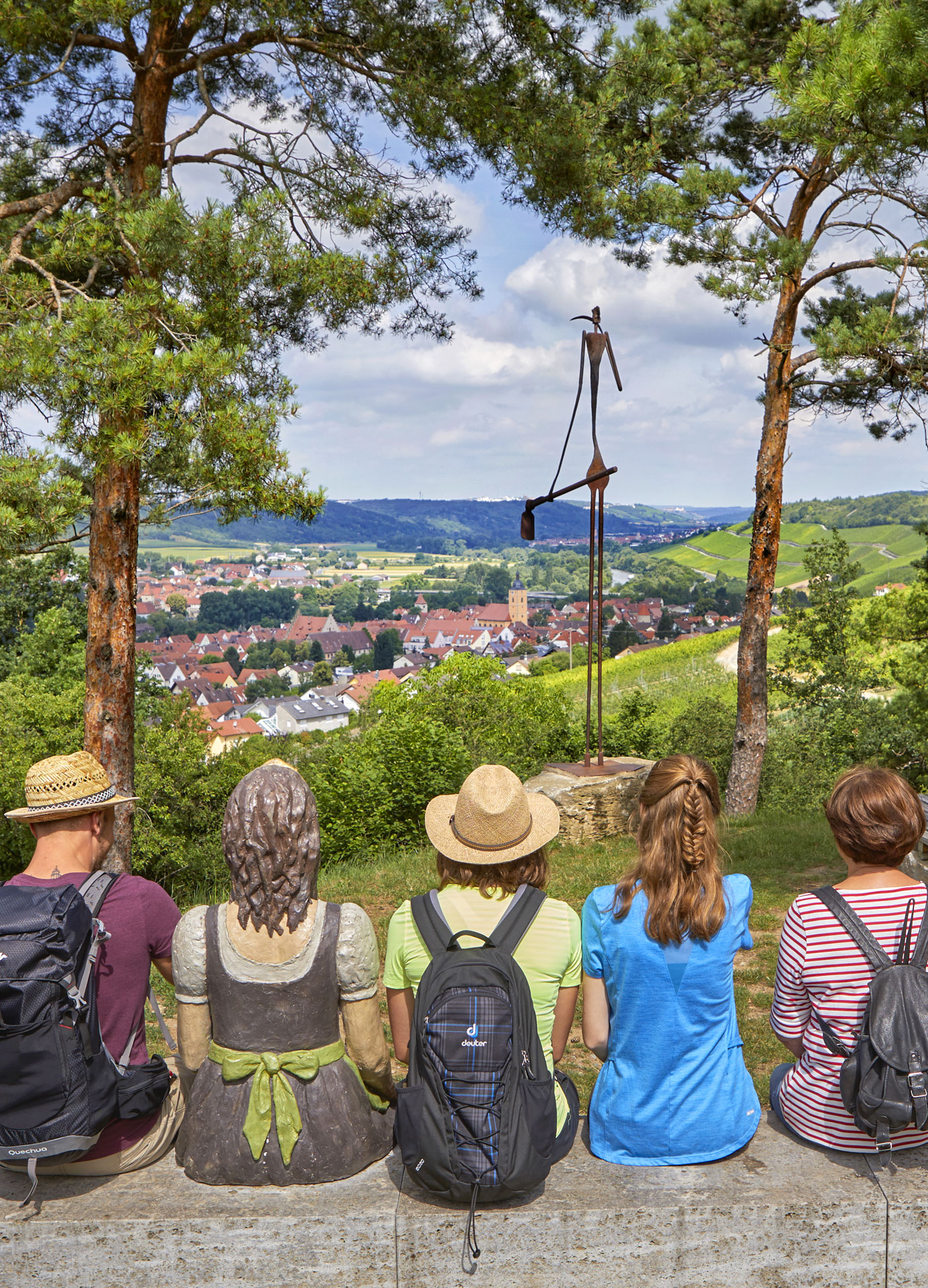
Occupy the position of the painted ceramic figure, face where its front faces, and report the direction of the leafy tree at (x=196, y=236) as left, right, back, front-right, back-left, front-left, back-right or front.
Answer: front

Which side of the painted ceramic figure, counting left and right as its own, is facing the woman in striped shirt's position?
right

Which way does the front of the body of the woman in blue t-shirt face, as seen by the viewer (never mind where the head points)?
away from the camera

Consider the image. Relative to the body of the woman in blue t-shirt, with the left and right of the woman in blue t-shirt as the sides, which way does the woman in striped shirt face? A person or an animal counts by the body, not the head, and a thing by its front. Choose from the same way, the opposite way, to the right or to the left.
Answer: the same way

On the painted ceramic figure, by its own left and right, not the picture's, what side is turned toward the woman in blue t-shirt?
right

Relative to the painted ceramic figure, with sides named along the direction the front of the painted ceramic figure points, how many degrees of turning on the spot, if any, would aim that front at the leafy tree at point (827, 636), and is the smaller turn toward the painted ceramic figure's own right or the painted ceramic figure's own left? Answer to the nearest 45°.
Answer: approximately 45° to the painted ceramic figure's own right

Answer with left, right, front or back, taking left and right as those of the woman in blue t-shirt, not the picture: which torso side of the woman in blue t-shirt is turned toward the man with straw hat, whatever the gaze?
left

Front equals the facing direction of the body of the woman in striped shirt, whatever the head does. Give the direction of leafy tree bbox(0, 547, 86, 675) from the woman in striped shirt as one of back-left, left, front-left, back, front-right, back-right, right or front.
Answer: front-left

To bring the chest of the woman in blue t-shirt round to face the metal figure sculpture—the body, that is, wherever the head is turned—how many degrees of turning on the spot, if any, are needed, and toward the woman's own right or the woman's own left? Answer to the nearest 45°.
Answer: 0° — they already face it

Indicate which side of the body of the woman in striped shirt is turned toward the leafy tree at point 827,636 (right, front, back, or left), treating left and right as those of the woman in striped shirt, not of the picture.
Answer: front

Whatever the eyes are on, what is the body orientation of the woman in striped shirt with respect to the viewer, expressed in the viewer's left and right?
facing away from the viewer

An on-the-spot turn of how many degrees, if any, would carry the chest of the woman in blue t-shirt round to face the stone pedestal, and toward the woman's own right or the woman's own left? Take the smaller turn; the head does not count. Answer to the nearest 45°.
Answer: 0° — they already face it

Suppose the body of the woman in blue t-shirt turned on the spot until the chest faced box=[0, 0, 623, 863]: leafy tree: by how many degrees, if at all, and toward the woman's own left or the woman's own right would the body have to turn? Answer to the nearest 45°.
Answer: approximately 45° to the woman's own left

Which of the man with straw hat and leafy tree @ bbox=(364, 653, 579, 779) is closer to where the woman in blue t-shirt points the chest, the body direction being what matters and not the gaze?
the leafy tree

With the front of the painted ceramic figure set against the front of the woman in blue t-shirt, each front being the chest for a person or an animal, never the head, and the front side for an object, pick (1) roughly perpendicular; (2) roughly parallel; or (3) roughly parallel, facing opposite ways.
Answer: roughly parallel

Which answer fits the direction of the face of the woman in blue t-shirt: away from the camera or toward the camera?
away from the camera

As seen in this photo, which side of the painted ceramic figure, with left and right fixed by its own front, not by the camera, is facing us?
back
